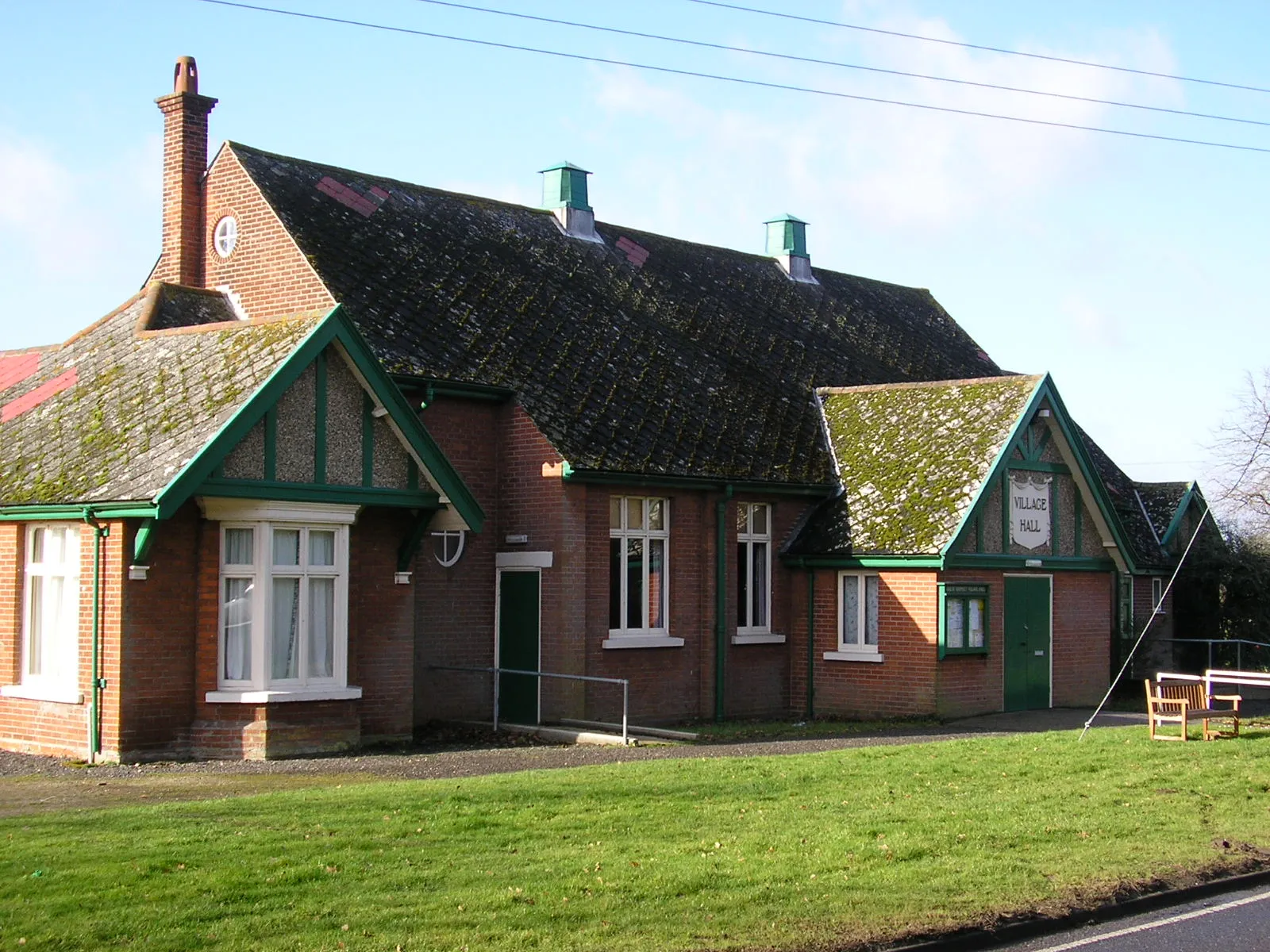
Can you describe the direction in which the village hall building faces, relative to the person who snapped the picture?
facing the viewer and to the right of the viewer

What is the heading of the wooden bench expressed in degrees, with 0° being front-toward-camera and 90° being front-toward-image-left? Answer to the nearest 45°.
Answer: approximately 315°

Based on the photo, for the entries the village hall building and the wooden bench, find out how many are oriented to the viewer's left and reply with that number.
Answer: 0

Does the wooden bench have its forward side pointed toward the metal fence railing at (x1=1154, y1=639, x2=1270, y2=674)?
no

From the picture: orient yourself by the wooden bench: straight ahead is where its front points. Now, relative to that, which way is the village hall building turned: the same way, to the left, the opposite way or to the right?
the same way

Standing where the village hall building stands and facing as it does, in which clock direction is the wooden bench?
The wooden bench is roughly at 11 o'clock from the village hall building.
